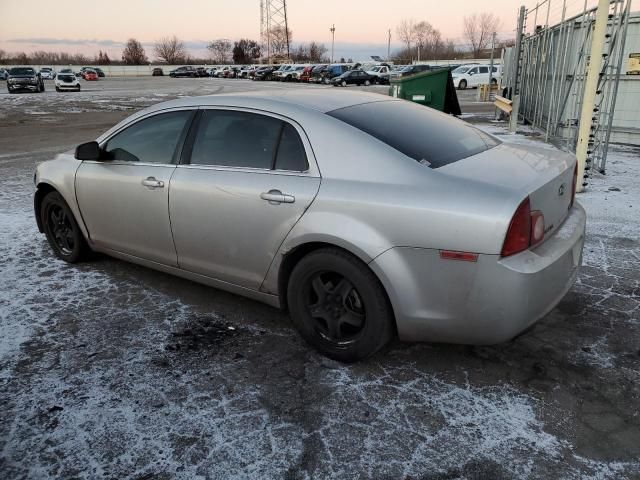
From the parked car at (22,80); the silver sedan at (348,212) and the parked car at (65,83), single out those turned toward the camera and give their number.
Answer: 2

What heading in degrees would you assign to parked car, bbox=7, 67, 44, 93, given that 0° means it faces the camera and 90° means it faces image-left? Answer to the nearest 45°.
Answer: approximately 0°

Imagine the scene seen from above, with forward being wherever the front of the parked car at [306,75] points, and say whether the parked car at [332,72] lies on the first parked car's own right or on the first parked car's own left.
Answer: on the first parked car's own left

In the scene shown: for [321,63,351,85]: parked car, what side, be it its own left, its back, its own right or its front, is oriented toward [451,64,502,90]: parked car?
left

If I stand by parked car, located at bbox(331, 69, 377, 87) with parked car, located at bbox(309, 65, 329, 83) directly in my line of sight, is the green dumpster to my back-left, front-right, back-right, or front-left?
back-left

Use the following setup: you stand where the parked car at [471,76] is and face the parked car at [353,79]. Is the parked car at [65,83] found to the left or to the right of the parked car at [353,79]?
left

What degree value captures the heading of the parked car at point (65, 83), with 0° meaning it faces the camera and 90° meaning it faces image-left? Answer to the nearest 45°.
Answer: approximately 0°

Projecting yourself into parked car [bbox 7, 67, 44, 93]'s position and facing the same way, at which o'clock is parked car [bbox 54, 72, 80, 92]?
parked car [bbox 54, 72, 80, 92] is roughly at 8 o'clock from parked car [bbox 7, 67, 44, 93].

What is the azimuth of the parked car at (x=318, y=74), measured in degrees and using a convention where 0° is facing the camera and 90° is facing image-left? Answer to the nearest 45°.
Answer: approximately 45°

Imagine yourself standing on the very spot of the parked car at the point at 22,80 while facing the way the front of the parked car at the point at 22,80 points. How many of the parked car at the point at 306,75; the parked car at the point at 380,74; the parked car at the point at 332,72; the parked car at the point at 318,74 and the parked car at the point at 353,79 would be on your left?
5

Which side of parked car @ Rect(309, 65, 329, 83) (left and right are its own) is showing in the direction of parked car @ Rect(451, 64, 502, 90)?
left

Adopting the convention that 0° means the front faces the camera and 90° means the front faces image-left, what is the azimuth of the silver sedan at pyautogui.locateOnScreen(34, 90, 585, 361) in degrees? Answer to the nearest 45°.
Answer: approximately 135°
